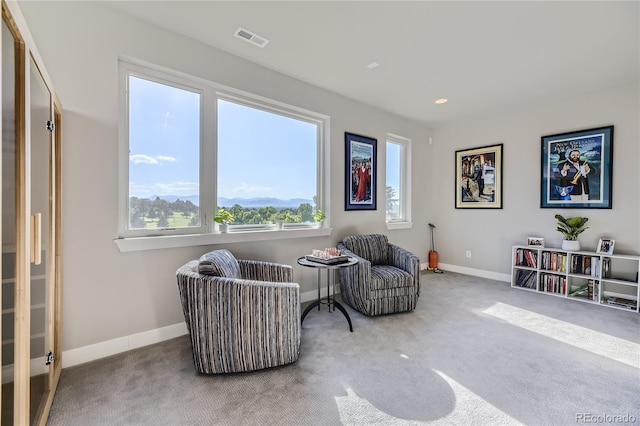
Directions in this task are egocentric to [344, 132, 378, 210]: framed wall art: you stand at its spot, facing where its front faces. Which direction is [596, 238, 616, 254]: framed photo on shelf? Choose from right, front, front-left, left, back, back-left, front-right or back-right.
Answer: front-left

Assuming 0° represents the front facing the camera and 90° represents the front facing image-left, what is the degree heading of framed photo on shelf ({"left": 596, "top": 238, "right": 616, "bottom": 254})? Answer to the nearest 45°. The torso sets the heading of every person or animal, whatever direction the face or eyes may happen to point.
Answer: approximately 0°

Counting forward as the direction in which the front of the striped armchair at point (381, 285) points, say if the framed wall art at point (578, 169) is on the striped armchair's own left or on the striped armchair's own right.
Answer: on the striped armchair's own left

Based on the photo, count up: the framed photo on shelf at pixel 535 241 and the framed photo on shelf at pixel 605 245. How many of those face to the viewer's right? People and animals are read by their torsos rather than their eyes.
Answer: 0

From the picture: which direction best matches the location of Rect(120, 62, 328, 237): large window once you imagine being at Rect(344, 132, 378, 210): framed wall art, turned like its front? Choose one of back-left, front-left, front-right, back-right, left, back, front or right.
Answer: right
